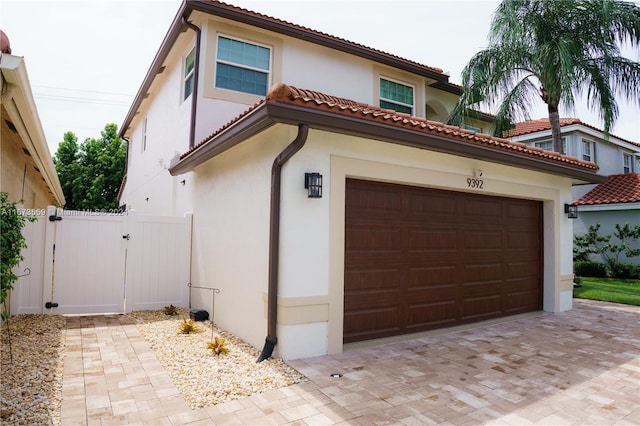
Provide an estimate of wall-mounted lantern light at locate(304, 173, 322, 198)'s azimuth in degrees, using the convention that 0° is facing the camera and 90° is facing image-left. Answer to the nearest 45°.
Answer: approximately 315°

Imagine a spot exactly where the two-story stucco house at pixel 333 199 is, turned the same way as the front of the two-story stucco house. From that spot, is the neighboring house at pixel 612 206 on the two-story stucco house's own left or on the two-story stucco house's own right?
on the two-story stucco house's own left

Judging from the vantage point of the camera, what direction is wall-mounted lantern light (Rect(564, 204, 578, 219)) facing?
facing the viewer and to the right of the viewer

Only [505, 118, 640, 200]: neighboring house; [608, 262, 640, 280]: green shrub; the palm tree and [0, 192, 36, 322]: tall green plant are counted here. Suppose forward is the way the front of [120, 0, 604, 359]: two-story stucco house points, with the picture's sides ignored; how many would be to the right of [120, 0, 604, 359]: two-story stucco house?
1

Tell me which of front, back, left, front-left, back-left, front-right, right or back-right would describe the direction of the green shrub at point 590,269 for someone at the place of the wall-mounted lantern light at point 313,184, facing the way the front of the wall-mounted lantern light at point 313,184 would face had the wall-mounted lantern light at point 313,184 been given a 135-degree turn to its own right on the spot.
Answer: back-right

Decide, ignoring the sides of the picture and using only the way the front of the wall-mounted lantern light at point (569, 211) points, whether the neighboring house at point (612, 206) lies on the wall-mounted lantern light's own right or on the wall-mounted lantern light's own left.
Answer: on the wall-mounted lantern light's own left

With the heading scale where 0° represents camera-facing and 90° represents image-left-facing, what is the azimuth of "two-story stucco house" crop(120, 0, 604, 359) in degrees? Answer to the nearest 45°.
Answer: approximately 315°

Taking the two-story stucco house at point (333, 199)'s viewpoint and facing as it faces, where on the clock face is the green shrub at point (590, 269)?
The green shrub is roughly at 9 o'clock from the two-story stucco house.

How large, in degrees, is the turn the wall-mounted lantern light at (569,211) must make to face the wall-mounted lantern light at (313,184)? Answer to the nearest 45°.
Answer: approximately 90° to its right

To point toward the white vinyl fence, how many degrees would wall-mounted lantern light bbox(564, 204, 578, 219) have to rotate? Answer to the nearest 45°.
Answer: approximately 90° to its right

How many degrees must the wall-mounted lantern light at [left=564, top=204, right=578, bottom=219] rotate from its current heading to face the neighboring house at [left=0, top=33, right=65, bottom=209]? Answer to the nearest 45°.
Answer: approximately 90° to its right

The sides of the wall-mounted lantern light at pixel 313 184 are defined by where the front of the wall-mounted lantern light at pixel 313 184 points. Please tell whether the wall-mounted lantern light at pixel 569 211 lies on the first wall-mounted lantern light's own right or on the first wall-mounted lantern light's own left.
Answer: on the first wall-mounted lantern light's own left
